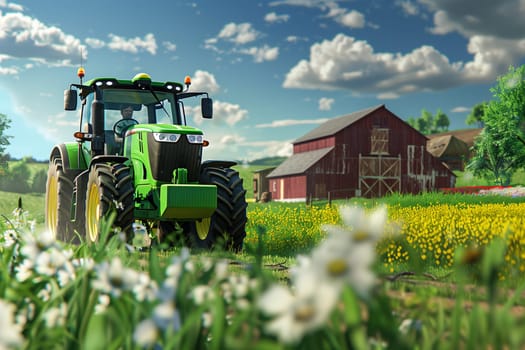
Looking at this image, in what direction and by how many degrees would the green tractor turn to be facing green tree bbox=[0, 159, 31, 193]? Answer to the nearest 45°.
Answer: approximately 135° to its left

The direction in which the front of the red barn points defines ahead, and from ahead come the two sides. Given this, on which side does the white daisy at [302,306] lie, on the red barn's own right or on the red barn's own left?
on the red barn's own right

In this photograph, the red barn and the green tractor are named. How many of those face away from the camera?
0

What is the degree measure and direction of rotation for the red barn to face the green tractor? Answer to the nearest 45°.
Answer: approximately 45° to its right

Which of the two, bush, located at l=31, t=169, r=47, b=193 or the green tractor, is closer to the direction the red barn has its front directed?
the green tractor

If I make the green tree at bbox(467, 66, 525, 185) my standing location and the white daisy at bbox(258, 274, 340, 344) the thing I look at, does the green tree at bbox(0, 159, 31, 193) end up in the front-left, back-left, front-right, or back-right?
front-right

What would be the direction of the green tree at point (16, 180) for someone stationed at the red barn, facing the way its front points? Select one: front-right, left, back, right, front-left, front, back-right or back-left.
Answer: back-right

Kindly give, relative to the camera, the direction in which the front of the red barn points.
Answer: facing the viewer and to the right of the viewer

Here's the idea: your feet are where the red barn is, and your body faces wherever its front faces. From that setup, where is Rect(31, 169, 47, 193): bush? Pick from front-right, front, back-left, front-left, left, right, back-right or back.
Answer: back-right

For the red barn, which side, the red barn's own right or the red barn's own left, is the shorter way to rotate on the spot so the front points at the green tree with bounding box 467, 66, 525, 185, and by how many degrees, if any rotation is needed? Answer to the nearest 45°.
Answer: approximately 90° to the red barn's own left

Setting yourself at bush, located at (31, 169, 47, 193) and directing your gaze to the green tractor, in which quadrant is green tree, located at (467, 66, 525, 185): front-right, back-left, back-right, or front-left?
front-left
